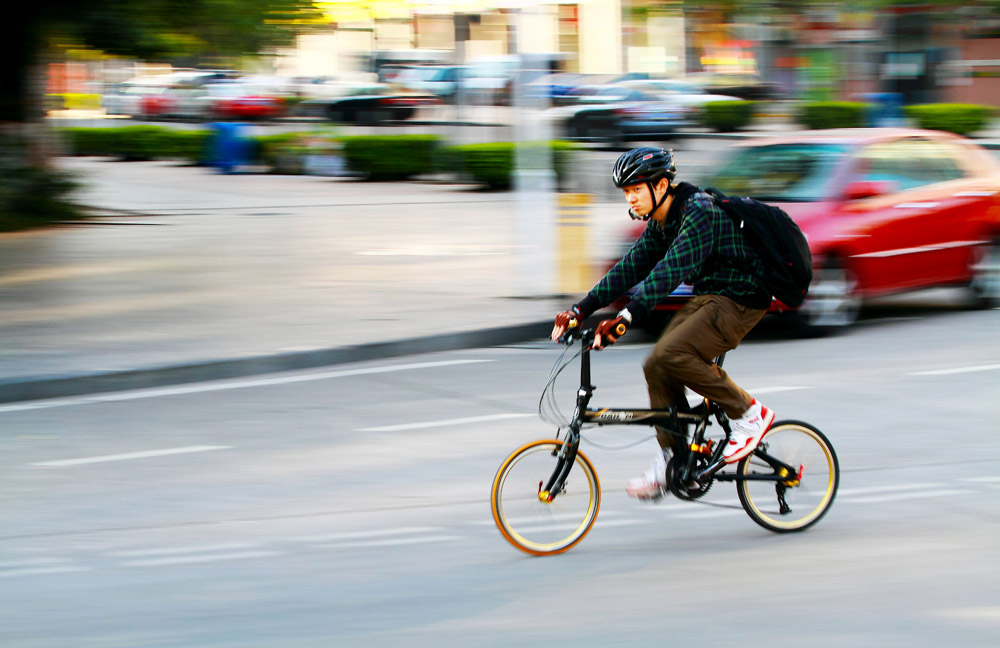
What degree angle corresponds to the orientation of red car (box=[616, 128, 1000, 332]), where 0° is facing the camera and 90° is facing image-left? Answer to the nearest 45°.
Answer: approximately 45°

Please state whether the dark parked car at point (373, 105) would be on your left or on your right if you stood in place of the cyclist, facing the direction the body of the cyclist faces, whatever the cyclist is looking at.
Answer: on your right

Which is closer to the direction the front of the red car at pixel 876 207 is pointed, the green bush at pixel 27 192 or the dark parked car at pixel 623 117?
the green bush

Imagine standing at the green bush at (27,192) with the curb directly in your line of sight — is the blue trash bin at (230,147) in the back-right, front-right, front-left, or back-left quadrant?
back-left

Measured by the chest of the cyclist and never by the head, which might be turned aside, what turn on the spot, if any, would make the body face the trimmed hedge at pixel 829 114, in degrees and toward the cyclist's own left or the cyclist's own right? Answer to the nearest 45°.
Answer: approximately 135° to the cyclist's own right

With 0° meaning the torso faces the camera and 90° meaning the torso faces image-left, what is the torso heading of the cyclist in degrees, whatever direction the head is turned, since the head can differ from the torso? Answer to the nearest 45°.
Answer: approximately 45°

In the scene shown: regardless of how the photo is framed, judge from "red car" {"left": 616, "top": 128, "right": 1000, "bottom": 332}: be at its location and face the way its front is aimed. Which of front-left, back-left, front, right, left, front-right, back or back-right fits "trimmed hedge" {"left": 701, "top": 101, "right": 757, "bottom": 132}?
back-right

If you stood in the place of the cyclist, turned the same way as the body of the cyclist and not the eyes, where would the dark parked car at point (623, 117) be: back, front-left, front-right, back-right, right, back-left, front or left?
back-right

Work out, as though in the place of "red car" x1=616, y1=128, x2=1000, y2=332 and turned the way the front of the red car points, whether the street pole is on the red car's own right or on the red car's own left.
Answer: on the red car's own right
